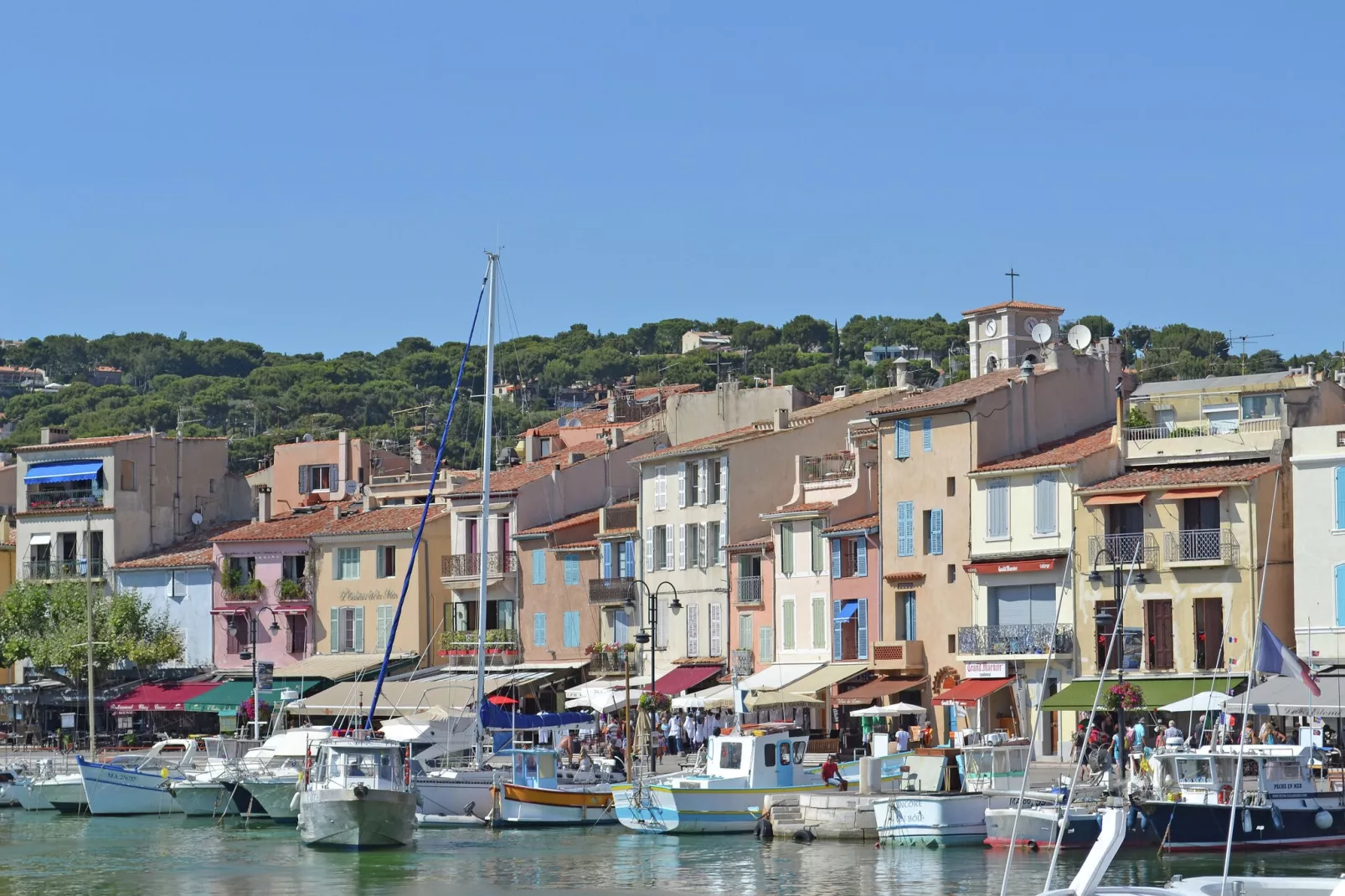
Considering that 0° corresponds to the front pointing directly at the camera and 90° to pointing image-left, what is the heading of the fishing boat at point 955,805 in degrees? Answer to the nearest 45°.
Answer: approximately 225°

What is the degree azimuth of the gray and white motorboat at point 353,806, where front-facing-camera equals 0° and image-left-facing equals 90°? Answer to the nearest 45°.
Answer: approximately 0°

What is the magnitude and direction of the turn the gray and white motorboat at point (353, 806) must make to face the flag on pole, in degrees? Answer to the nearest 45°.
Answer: approximately 45° to its left

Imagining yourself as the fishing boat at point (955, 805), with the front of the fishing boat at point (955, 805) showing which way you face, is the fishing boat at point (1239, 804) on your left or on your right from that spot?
on your right

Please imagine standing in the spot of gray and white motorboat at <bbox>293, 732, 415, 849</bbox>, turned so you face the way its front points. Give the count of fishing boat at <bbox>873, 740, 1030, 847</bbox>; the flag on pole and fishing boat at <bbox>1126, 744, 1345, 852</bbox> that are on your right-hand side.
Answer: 0

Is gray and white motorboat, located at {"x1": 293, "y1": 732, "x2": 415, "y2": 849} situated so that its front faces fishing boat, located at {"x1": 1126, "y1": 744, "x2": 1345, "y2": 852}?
no

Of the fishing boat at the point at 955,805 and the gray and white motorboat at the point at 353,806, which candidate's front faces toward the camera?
the gray and white motorboat

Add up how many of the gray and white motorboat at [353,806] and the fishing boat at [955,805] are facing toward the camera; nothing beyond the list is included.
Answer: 1
